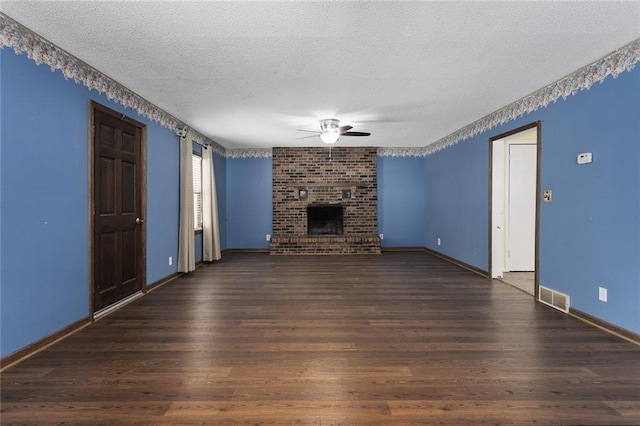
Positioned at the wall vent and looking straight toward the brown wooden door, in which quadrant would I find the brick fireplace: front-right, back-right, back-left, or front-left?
front-right

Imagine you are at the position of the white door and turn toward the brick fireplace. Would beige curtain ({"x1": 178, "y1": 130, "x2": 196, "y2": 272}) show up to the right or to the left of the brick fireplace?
left

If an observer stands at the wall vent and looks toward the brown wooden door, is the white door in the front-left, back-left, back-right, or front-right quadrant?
back-right

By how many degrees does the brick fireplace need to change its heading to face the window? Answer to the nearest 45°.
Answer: approximately 45° to its right

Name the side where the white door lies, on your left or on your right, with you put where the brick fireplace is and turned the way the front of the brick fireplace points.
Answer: on your left

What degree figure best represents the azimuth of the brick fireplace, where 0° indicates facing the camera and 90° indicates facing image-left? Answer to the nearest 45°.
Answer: approximately 0°

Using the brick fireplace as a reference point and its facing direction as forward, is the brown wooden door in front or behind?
in front

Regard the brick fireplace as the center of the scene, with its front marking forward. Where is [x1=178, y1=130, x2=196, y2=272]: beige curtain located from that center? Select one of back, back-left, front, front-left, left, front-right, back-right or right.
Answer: front-right

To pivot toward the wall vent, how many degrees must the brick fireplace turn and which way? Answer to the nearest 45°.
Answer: approximately 45° to its left
